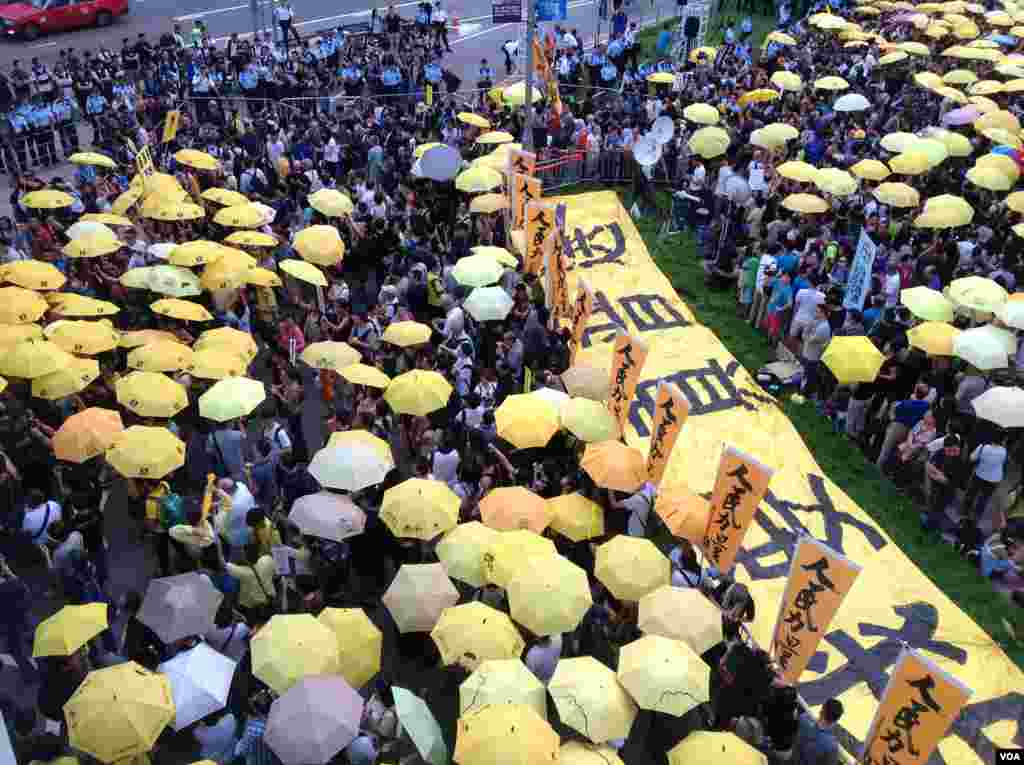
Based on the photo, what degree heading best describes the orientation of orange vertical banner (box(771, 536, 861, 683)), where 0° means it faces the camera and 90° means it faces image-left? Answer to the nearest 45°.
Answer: approximately 0°

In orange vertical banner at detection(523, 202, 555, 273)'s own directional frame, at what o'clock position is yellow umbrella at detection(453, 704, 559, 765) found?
The yellow umbrella is roughly at 12 o'clock from the orange vertical banner.

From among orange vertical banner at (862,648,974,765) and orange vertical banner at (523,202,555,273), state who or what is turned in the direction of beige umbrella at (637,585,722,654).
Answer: orange vertical banner at (523,202,555,273)

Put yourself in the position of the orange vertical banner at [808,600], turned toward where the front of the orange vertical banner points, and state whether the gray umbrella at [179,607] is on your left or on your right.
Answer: on your right

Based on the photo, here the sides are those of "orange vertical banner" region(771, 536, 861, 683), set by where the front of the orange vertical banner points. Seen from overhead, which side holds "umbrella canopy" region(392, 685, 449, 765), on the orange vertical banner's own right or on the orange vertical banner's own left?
on the orange vertical banner's own right

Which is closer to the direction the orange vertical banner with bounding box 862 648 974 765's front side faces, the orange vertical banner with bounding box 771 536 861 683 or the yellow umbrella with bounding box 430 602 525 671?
the yellow umbrella

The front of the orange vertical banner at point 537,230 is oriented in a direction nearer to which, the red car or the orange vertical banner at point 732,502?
the orange vertical banner
